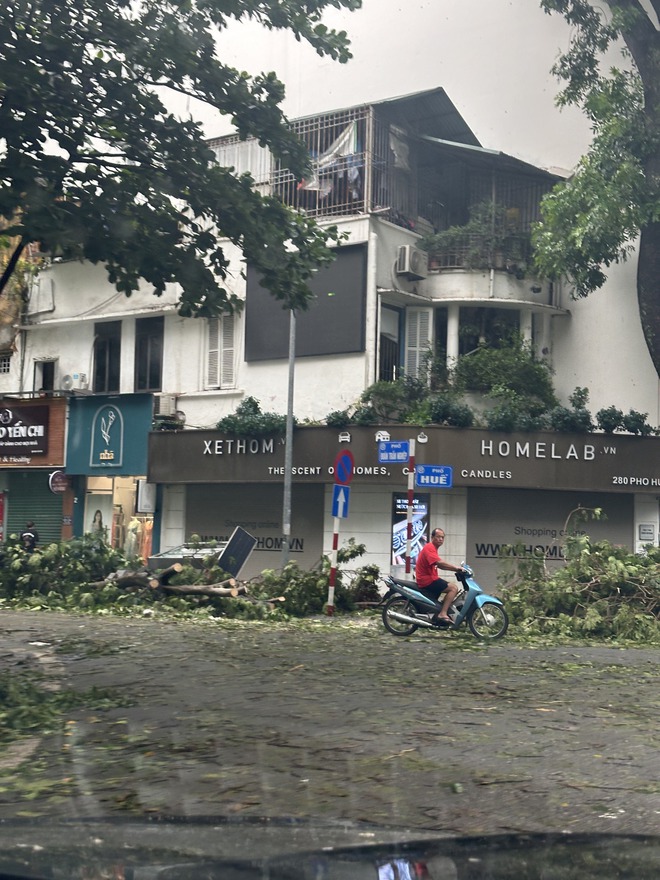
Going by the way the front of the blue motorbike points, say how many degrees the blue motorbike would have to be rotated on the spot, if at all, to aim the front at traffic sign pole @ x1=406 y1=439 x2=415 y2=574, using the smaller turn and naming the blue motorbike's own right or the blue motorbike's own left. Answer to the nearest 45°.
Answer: approximately 90° to the blue motorbike's own left

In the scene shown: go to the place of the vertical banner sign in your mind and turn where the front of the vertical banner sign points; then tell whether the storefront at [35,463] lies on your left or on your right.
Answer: on your right

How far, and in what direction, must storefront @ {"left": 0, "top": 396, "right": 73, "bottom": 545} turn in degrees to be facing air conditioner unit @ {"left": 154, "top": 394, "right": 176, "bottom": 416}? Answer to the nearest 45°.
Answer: approximately 45° to its left

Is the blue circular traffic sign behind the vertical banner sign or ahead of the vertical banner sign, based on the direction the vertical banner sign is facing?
ahead

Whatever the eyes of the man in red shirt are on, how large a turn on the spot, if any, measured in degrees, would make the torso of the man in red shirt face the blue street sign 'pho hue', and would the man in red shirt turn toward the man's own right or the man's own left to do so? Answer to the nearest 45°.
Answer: approximately 90° to the man's own left

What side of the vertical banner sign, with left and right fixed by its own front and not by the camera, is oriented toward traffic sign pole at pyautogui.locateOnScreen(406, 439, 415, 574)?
front

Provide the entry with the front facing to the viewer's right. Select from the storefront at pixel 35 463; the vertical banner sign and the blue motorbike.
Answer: the blue motorbike

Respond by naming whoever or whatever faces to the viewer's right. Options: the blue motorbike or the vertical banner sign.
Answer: the blue motorbike

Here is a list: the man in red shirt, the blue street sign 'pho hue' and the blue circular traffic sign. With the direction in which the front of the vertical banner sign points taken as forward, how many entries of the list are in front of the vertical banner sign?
3

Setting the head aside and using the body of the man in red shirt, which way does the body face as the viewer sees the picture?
to the viewer's right

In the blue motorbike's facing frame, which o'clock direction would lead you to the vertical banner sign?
The vertical banner sign is roughly at 9 o'clock from the blue motorbike.

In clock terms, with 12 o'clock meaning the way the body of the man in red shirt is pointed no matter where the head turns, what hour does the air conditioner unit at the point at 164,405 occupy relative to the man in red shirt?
The air conditioner unit is roughly at 8 o'clock from the man in red shirt.

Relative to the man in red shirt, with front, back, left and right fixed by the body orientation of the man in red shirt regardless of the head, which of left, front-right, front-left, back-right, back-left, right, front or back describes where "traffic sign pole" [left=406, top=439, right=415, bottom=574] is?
left

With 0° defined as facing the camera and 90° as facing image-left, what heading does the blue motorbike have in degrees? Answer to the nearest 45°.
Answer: approximately 270°

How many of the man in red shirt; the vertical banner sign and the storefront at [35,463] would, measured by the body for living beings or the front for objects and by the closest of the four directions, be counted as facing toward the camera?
2
